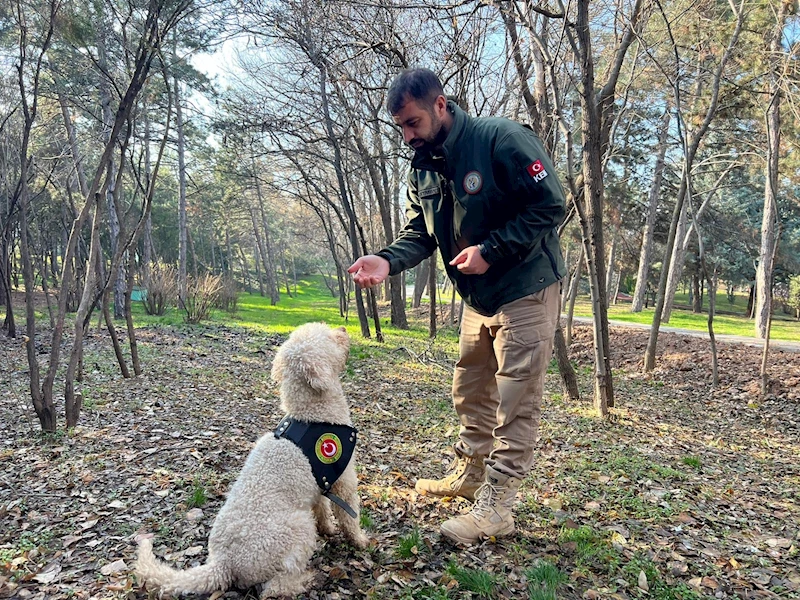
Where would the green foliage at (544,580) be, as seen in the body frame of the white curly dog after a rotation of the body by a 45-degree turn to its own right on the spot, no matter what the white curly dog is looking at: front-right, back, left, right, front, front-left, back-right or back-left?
front

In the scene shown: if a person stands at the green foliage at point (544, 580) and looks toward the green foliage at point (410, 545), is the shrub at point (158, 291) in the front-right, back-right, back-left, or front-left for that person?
front-right

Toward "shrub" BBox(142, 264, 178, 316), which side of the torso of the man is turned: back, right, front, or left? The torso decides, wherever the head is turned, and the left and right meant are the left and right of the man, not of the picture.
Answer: right

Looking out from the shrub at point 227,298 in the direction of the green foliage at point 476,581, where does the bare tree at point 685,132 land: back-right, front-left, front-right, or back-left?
front-left

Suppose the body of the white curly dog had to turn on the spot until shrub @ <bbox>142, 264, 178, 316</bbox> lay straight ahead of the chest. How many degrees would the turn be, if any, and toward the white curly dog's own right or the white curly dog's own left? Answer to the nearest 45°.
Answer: approximately 45° to the white curly dog's own left

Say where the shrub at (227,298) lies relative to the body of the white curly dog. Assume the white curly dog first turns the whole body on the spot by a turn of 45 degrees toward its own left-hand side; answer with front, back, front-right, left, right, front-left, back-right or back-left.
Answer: front

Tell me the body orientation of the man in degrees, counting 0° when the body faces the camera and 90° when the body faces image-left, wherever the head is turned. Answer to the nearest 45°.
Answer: approximately 45°

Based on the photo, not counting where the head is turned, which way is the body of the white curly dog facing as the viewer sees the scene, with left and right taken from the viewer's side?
facing away from the viewer and to the right of the viewer

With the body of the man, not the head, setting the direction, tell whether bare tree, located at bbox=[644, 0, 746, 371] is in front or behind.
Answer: behind
